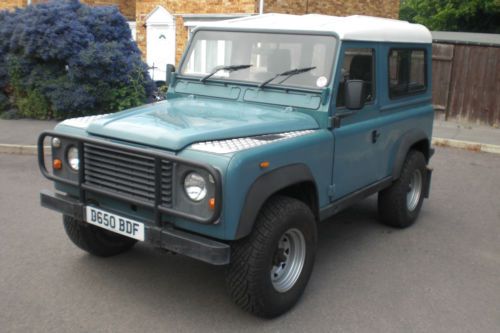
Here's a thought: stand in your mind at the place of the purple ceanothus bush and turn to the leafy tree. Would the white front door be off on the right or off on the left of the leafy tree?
left

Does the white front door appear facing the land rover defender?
yes

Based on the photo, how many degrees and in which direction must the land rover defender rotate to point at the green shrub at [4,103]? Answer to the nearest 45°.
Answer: approximately 90° to its right

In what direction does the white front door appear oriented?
toward the camera

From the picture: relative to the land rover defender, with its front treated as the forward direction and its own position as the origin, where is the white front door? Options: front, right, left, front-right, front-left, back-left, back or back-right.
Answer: back-right

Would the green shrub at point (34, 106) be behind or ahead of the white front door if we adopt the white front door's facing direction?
ahead

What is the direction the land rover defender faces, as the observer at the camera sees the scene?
facing the viewer and to the left of the viewer

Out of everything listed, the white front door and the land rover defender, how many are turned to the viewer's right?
0
